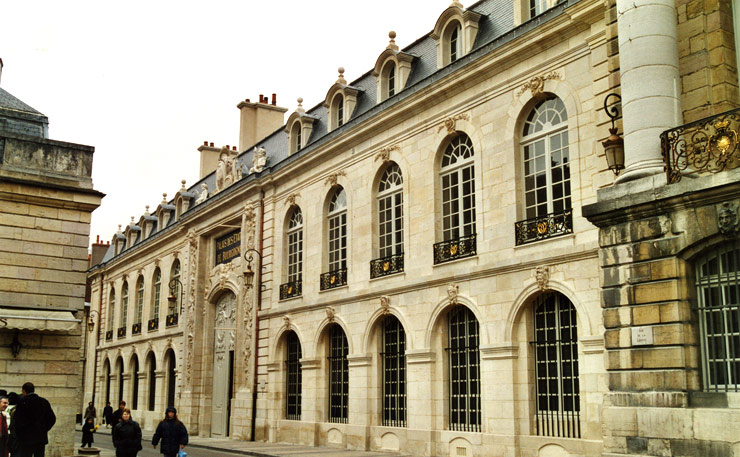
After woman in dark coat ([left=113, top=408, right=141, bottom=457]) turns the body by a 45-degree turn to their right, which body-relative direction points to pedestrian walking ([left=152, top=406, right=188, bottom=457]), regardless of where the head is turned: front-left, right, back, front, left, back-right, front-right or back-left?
back

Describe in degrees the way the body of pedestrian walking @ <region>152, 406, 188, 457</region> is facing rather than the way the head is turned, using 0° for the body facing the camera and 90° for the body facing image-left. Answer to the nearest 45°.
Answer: approximately 0°

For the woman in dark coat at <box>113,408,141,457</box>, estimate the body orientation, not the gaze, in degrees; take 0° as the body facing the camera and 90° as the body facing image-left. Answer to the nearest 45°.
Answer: approximately 0°

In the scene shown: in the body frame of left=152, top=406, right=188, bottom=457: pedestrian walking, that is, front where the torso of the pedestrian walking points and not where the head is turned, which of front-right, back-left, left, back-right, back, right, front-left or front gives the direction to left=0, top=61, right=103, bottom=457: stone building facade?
back-right

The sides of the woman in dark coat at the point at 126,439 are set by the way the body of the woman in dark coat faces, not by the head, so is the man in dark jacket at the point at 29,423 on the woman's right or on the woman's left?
on the woman's right

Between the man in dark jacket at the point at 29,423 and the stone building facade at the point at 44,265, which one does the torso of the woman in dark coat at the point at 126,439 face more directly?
the man in dark jacket

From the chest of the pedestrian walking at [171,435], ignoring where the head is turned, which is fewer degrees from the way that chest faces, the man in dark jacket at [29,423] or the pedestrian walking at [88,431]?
the man in dark jacket
